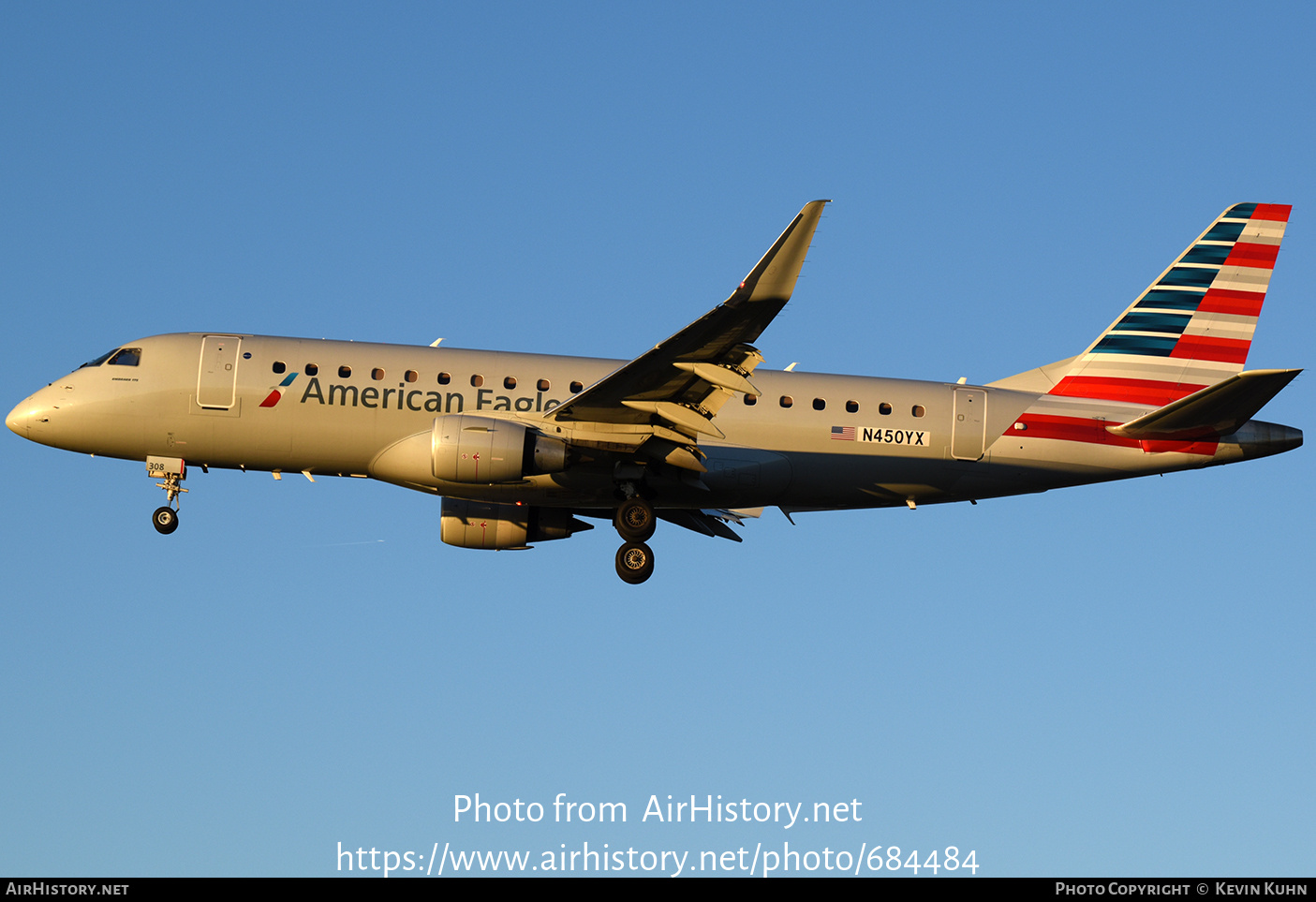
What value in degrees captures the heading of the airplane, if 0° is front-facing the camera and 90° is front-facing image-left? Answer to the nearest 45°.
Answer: approximately 90°
